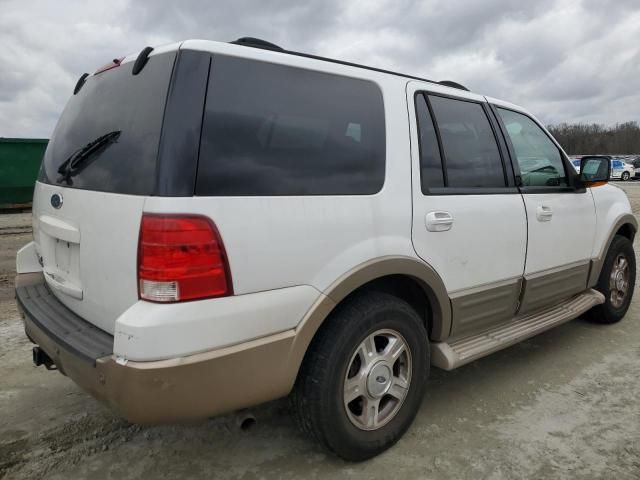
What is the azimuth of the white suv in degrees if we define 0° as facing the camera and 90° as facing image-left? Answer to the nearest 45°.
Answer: approximately 225°

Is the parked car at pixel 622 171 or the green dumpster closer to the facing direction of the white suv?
the parked car

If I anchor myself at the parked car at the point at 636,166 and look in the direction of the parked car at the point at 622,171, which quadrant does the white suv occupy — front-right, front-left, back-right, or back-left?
front-left

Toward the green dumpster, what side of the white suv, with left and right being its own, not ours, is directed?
left

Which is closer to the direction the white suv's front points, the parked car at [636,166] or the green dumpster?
the parked car

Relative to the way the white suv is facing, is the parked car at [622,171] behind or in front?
in front

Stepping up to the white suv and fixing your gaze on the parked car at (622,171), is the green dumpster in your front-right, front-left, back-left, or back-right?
front-left

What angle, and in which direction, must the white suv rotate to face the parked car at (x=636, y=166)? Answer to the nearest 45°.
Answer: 0° — it already faces it

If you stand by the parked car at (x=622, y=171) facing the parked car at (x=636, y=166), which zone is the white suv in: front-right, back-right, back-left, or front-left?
back-right

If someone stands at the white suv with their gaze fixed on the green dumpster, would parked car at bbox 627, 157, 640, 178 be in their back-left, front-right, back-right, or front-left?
front-right
